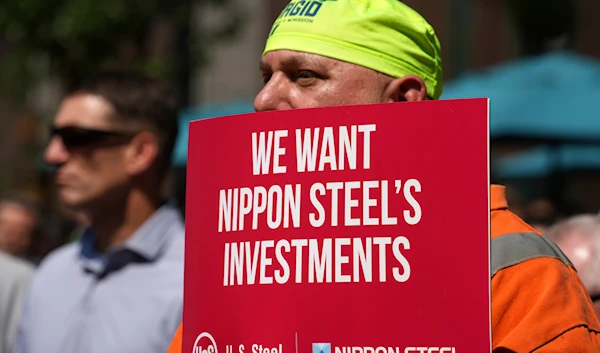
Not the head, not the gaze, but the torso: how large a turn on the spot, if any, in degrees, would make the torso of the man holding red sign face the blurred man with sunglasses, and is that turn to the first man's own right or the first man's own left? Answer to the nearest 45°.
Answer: approximately 90° to the first man's own right

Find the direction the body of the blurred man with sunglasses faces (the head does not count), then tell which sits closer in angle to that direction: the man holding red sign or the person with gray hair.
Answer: the man holding red sign

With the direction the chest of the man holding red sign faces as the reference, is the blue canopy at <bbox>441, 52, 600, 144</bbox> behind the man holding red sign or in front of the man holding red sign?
behind

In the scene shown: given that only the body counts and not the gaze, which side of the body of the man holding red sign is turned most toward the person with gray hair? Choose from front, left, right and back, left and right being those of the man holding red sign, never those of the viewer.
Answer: back

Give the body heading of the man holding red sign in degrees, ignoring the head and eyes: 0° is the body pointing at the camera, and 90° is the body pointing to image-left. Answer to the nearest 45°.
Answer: approximately 45°

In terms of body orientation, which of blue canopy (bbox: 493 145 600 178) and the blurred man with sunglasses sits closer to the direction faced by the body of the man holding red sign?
the blurred man with sunglasses
